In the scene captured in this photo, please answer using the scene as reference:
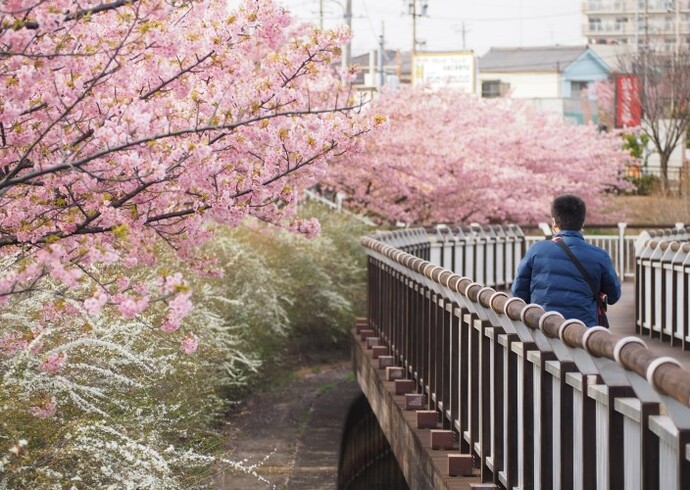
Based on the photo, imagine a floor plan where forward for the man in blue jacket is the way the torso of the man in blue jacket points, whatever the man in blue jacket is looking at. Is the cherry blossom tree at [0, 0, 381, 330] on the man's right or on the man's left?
on the man's left

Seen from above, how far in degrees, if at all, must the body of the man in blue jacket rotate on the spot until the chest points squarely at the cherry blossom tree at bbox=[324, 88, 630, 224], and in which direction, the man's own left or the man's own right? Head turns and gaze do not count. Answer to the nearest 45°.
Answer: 0° — they already face it

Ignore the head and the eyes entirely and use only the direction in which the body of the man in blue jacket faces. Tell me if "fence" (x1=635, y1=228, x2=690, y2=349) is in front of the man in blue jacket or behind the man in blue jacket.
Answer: in front

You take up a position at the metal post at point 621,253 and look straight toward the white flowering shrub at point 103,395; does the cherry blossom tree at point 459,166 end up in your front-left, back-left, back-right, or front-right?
back-right

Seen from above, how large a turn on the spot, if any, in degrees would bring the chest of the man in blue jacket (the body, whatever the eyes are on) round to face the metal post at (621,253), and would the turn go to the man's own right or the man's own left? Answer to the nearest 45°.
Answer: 0° — they already face it

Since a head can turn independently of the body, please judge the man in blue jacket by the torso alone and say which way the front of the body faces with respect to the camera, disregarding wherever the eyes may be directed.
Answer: away from the camera

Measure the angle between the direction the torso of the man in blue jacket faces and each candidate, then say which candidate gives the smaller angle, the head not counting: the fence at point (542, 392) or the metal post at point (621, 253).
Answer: the metal post

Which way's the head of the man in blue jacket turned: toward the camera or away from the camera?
away from the camera

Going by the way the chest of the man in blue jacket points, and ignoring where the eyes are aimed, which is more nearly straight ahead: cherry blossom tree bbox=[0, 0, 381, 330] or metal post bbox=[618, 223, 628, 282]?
the metal post

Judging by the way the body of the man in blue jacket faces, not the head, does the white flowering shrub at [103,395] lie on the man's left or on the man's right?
on the man's left
